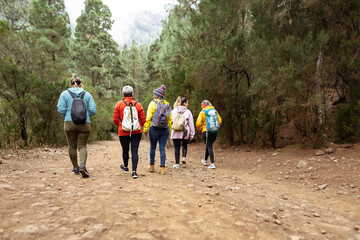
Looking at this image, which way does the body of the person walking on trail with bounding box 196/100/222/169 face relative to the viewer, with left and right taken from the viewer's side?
facing away from the viewer and to the left of the viewer

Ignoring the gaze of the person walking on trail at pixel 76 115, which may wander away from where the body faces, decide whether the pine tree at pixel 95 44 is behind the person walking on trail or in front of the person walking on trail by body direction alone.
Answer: in front

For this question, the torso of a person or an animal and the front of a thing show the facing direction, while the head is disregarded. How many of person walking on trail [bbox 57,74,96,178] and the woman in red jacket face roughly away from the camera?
2

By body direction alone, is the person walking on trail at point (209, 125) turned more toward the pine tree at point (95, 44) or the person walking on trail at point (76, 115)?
the pine tree

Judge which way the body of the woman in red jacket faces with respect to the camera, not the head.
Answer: away from the camera

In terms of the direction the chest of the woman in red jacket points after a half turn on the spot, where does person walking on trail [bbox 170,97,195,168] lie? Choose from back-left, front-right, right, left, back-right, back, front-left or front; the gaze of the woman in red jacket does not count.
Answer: back-left

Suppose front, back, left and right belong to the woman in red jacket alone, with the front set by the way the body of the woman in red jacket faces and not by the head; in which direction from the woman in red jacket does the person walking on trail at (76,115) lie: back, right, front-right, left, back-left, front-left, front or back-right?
left

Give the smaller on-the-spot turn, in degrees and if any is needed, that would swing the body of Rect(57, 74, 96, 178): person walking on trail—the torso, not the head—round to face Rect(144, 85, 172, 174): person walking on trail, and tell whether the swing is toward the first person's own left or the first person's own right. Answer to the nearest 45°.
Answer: approximately 90° to the first person's own right

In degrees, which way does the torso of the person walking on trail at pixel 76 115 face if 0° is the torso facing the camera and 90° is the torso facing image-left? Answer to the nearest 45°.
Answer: approximately 180°

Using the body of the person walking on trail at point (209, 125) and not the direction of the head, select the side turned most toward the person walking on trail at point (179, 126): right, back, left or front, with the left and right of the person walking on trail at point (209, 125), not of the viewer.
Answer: left
